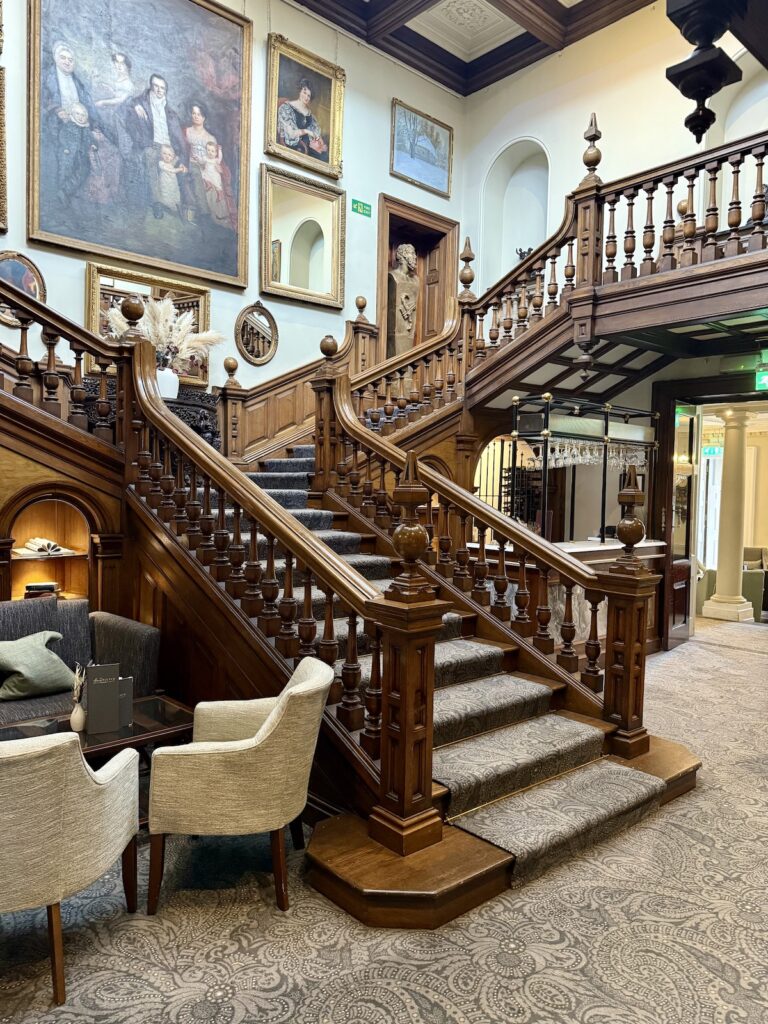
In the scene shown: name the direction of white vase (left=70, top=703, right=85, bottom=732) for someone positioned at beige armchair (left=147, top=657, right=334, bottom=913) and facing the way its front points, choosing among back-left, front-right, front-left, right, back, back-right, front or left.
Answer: front-right

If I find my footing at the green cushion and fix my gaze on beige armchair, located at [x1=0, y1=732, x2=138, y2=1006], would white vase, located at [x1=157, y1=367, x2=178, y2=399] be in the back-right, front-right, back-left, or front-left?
back-left

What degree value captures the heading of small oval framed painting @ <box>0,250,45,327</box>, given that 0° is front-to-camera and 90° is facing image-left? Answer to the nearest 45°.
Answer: approximately 0°

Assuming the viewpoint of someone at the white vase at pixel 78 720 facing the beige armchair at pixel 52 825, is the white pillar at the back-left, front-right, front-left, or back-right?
back-left

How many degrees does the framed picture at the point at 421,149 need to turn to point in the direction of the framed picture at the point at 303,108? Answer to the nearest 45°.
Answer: approximately 90° to its right

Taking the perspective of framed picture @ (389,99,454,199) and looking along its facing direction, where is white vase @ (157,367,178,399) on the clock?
The white vase is roughly at 2 o'clock from the framed picture.

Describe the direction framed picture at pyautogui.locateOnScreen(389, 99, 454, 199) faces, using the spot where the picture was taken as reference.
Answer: facing the viewer and to the right of the viewer

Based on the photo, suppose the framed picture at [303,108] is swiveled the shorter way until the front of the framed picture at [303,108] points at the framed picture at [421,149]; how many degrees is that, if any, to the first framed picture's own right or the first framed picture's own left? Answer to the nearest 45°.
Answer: approximately 90° to the first framed picture's own left

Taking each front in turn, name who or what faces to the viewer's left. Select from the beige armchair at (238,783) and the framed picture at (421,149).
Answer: the beige armchair

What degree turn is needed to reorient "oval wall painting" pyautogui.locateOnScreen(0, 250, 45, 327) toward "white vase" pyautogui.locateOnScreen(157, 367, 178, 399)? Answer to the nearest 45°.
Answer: approximately 45° to its left

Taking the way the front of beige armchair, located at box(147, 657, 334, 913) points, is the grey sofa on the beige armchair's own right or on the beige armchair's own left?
on the beige armchair's own right
